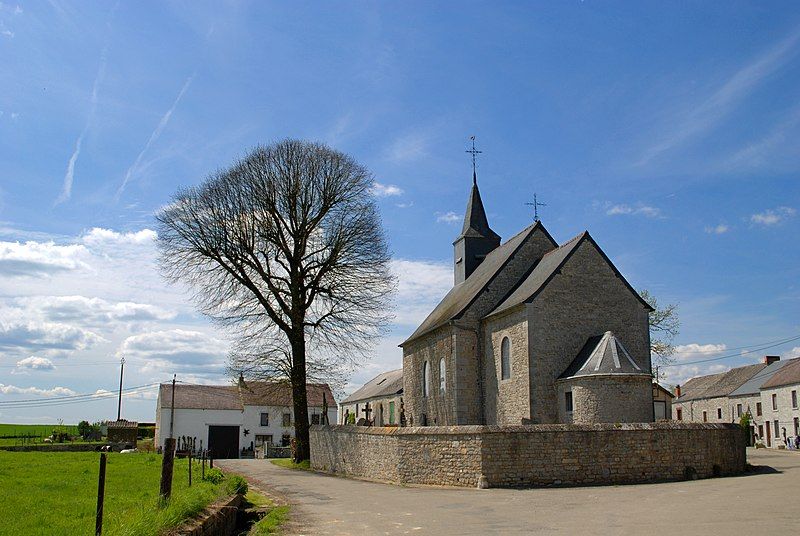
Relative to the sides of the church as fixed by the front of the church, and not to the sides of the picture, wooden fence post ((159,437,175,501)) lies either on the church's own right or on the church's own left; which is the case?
on the church's own left

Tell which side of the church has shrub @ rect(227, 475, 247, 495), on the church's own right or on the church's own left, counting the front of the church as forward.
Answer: on the church's own left

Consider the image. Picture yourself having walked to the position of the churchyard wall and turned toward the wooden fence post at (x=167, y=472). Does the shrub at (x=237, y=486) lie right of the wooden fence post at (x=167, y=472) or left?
right

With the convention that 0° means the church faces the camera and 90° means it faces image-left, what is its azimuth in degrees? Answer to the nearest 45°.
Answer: approximately 135°
